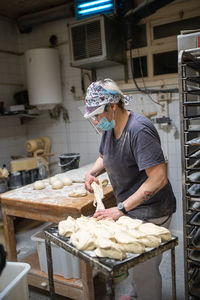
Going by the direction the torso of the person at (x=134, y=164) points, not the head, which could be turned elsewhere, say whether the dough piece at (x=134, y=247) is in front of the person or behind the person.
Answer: in front

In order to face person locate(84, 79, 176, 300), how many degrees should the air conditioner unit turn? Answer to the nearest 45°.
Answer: approximately 45° to its left

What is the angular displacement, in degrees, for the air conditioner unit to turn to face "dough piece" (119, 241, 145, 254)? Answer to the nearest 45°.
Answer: approximately 45° to its left

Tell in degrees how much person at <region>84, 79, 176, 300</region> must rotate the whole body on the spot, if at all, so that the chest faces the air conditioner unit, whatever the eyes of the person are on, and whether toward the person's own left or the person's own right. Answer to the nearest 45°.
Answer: approximately 135° to the person's own right

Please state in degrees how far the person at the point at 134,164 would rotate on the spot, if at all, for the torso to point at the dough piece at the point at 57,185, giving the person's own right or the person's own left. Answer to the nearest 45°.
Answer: approximately 90° to the person's own right

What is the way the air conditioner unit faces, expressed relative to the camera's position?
facing the viewer and to the left of the viewer

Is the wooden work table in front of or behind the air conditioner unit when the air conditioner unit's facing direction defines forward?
in front

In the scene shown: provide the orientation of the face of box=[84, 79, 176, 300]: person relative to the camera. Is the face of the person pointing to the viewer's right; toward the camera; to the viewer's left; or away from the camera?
to the viewer's left

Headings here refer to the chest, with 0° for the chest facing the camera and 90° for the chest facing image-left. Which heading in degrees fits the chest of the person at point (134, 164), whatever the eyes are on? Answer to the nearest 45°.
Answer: approximately 45°

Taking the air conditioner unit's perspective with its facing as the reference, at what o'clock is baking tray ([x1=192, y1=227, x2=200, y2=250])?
The baking tray is roughly at 10 o'clock from the air conditioner unit.

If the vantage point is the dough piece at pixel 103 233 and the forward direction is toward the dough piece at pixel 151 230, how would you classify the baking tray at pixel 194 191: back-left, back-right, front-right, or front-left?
front-left

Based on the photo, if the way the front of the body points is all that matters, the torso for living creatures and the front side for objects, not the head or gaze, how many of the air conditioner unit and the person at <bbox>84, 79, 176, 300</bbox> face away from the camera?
0

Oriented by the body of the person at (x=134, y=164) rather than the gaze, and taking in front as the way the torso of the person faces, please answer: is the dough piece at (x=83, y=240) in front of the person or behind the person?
in front

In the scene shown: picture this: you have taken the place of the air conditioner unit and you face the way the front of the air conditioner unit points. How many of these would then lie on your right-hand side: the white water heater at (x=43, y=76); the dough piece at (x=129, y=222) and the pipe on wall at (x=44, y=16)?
2

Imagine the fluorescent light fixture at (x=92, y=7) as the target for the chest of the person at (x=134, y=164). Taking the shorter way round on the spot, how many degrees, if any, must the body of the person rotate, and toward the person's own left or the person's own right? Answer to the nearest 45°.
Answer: approximately 135° to the person's own right

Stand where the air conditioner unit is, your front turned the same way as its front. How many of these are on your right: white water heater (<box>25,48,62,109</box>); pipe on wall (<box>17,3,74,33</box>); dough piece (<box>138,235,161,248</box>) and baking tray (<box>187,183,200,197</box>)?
2
